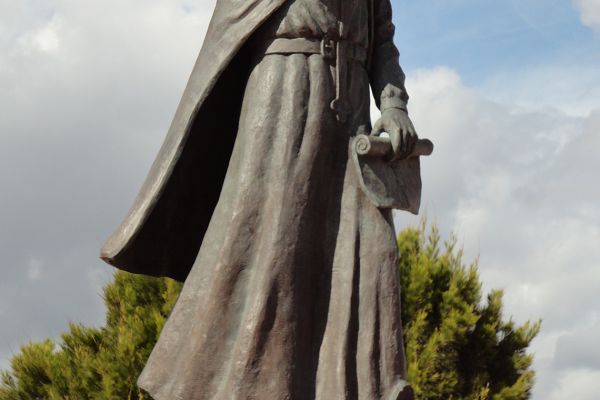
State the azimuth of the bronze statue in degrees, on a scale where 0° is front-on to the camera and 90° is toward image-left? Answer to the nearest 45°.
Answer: approximately 315°

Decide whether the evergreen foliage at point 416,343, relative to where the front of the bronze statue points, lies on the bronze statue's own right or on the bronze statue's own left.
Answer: on the bronze statue's own left
